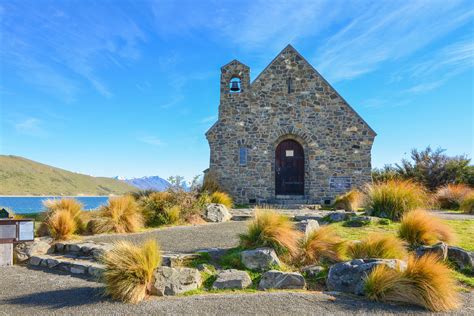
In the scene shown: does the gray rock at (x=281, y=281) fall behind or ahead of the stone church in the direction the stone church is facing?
ahead

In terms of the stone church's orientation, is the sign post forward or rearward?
forward

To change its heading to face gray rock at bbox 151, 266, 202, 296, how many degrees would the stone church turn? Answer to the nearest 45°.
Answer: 0° — it already faces it

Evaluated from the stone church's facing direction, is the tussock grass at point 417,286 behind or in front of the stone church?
in front

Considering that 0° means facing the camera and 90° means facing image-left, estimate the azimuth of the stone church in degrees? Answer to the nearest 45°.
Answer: approximately 0°

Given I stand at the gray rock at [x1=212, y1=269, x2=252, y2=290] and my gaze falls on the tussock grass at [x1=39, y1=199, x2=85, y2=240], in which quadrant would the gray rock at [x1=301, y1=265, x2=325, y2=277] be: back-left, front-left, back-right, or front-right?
back-right

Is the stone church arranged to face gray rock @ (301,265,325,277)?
yes

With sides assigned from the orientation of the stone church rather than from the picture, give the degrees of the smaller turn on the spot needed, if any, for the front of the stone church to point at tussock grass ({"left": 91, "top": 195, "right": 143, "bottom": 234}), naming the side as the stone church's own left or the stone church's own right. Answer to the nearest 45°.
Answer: approximately 45° to the stone church's own right
